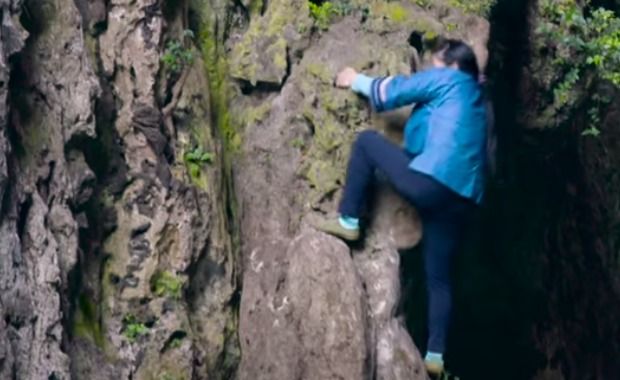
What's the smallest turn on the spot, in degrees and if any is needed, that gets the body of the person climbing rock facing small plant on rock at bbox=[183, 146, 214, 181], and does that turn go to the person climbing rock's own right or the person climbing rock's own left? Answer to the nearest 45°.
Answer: approximately 45° to the person climbing rock's own left

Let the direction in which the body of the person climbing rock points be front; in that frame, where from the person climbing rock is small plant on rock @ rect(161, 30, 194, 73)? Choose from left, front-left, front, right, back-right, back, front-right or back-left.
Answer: front-left

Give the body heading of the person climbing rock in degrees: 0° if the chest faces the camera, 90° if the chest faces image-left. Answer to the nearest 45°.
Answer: approximately 135°
